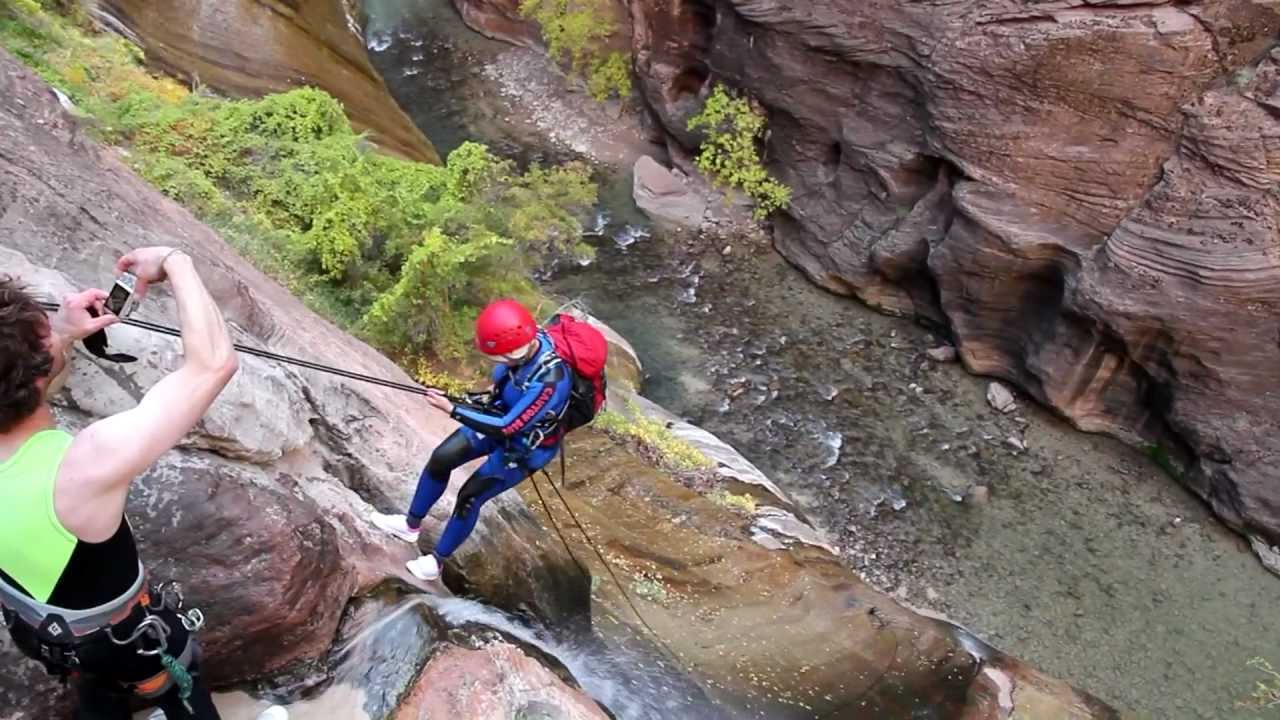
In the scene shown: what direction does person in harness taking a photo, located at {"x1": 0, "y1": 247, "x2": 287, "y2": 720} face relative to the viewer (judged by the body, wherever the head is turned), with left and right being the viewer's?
facing away from the viewer and to the right of the viewer

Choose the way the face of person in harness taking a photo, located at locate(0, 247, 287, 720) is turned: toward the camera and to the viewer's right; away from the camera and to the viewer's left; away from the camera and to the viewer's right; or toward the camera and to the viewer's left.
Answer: away from the camera and to the viewer's right

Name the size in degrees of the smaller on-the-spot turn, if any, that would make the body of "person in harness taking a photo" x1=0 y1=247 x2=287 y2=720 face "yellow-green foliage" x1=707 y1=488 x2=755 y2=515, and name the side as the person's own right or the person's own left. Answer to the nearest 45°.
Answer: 0° — they already face it

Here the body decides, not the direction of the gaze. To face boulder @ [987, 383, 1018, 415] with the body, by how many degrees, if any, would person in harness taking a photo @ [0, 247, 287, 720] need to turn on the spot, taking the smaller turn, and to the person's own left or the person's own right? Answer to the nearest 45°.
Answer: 0° — they already face it

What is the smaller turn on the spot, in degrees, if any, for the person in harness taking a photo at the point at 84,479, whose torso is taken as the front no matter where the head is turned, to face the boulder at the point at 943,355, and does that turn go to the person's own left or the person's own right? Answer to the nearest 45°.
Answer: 0° — they already face it

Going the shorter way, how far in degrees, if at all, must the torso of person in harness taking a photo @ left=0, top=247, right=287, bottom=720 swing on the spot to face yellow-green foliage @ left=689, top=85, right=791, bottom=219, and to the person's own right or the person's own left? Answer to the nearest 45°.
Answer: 0° — they already face it
